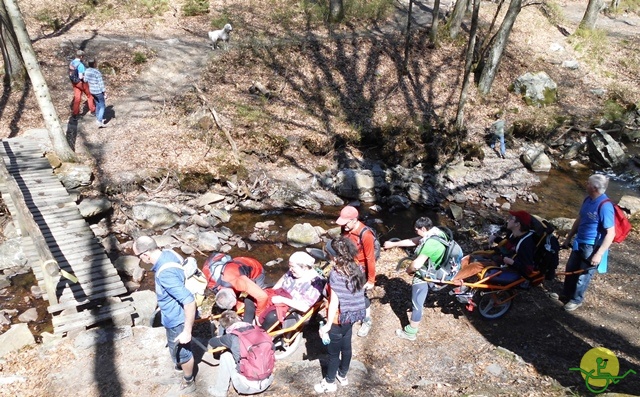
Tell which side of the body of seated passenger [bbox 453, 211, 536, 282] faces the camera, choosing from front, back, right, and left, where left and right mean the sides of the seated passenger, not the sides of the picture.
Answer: left

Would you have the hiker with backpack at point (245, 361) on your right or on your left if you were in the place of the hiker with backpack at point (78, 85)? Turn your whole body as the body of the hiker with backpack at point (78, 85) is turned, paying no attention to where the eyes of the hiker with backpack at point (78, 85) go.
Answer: on your right

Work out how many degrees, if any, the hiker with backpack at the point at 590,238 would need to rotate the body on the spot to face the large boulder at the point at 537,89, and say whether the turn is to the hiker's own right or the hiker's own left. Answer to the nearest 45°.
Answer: approximately 135° to the hiker's own right

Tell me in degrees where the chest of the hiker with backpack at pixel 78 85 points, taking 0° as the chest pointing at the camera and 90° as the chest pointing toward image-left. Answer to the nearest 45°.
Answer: approximately 225°

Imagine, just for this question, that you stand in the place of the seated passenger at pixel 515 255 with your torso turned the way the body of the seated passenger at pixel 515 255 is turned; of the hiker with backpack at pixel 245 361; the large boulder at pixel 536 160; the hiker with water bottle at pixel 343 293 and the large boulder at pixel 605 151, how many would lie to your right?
2

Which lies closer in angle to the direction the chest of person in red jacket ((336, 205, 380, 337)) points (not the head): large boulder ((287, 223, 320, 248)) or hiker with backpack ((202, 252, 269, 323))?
the hiker with backpack

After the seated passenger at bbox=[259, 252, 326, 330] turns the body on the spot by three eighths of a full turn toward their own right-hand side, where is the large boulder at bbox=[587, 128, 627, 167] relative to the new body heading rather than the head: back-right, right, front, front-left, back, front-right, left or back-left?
front-right

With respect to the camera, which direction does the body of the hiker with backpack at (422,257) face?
to the viewer's left

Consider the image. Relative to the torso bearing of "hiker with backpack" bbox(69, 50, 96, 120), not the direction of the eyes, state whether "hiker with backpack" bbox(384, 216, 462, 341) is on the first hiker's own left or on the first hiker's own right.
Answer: on the first hiker's own right

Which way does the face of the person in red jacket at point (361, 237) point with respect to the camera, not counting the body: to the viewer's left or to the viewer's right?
to the viewer's left

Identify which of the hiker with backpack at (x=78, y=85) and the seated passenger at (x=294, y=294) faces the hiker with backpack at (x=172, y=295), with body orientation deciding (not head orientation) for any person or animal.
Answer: the seated passenger

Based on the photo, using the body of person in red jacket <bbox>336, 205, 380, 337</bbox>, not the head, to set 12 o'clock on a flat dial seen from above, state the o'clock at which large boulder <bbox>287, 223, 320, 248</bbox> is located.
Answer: The large boulder is roughly at 4 o'clock from the person in red jacket.

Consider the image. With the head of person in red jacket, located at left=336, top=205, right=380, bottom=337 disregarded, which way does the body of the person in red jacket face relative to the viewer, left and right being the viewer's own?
facing the viewer and to the left of the viewer
